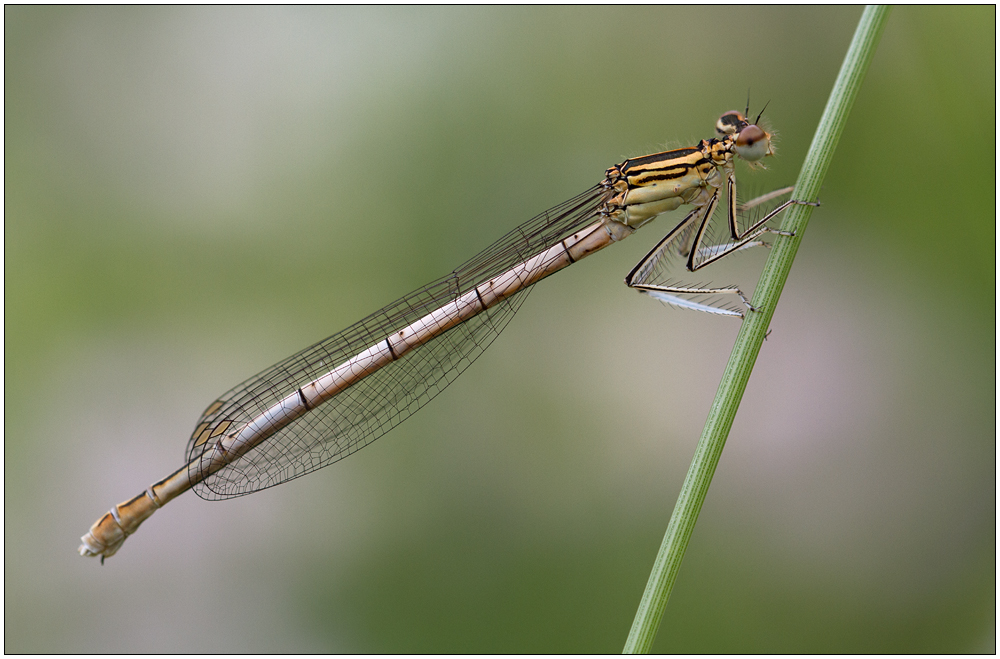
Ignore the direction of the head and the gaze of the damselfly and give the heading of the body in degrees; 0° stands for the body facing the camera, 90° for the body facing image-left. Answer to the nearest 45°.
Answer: approximately 270°
